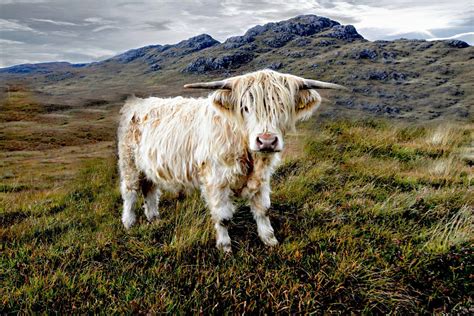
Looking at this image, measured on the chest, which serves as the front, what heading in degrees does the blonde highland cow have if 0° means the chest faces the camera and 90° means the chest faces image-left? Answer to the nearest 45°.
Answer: approximately 315°
